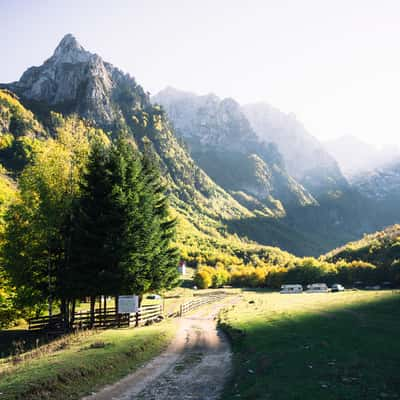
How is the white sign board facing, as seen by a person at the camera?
facing the viewer
